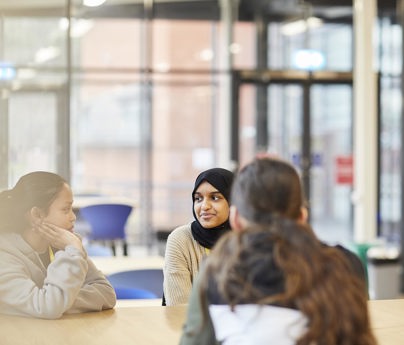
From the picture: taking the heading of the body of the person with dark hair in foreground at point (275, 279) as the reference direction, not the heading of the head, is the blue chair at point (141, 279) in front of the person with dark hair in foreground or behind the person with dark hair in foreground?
in front

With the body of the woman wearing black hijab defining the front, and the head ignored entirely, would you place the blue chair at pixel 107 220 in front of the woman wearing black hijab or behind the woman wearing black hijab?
behind

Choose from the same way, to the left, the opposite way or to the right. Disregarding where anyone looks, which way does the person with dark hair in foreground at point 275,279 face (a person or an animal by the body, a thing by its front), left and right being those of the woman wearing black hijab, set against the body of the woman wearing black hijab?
the opposite way

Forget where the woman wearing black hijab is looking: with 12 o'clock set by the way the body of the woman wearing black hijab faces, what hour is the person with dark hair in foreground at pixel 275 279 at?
The person with dark hair in foreground is roughly at 12 o'clock from the woman wearing black hijab.

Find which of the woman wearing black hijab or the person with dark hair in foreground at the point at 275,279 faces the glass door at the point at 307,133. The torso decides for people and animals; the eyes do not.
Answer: the person with dark hair in foreground

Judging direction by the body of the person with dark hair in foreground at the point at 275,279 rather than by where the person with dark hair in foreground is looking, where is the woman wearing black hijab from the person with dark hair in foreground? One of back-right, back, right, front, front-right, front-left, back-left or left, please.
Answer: front

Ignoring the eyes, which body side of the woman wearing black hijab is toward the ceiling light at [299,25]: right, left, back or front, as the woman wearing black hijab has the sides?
back

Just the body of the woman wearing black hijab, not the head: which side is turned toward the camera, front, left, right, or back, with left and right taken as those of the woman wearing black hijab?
front

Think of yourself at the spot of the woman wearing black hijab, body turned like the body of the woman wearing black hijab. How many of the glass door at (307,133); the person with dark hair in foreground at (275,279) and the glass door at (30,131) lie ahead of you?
1

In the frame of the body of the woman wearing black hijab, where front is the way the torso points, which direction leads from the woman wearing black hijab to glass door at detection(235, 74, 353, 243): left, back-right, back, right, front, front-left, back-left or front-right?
back

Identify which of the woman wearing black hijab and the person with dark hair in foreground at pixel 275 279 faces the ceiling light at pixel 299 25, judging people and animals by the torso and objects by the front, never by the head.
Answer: the person with dark hair in foreground

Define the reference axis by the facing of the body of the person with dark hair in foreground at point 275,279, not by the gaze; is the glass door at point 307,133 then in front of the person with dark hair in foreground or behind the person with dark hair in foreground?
in front

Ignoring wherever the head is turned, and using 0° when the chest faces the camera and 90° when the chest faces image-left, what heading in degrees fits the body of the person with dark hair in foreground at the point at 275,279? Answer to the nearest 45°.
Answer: approximately 180°

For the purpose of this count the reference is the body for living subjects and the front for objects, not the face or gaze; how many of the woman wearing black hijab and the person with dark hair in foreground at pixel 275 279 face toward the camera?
1
